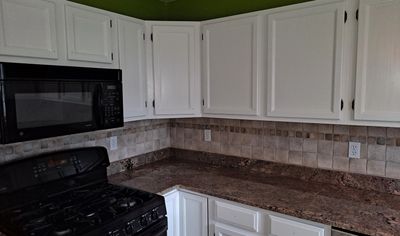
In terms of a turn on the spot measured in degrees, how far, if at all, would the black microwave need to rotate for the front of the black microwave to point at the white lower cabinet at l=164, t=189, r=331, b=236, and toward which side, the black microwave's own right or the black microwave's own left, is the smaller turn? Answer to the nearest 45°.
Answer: approximately 45° to the black microwave's own left

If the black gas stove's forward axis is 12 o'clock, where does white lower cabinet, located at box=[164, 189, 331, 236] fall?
The white lower cabinet is roughly at 11 o'clock from the black gas stove.

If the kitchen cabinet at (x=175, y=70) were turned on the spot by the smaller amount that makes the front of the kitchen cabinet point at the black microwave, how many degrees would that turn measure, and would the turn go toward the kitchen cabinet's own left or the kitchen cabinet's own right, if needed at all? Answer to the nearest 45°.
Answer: approximately 45° to the kitchen cabinet's own right

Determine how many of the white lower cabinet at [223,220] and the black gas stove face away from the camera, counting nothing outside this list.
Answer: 0

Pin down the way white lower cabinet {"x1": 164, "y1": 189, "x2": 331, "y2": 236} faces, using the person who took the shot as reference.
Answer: facing the viewer and to the left of the viewer

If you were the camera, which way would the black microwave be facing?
facing the viewer and to the right of the viewer

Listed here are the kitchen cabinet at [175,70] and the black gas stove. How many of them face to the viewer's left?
0

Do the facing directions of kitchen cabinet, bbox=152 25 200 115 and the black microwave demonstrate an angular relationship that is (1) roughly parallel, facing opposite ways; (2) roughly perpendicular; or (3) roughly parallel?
roughly perpendicular

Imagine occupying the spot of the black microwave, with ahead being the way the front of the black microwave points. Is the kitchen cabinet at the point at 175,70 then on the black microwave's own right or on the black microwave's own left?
on the black microwave's own left

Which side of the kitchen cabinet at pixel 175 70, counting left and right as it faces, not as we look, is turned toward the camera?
front
